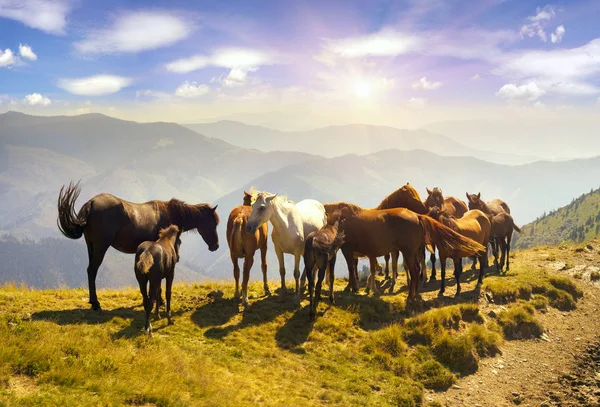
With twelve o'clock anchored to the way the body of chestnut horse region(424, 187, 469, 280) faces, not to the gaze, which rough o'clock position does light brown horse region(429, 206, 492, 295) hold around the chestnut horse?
The light brown horse is roughly at 10 o'clock from the chestnut horse.

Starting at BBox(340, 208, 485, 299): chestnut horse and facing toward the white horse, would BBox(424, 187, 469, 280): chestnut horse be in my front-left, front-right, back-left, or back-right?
back-right

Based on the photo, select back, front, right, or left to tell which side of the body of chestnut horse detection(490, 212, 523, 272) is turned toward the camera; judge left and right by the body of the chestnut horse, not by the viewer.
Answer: left

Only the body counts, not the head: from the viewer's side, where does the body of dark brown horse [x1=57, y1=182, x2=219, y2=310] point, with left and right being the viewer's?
facing to the right of the viewer

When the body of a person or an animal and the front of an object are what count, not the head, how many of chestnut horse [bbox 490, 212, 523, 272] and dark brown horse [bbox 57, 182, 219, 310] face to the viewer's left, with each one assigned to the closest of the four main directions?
1
